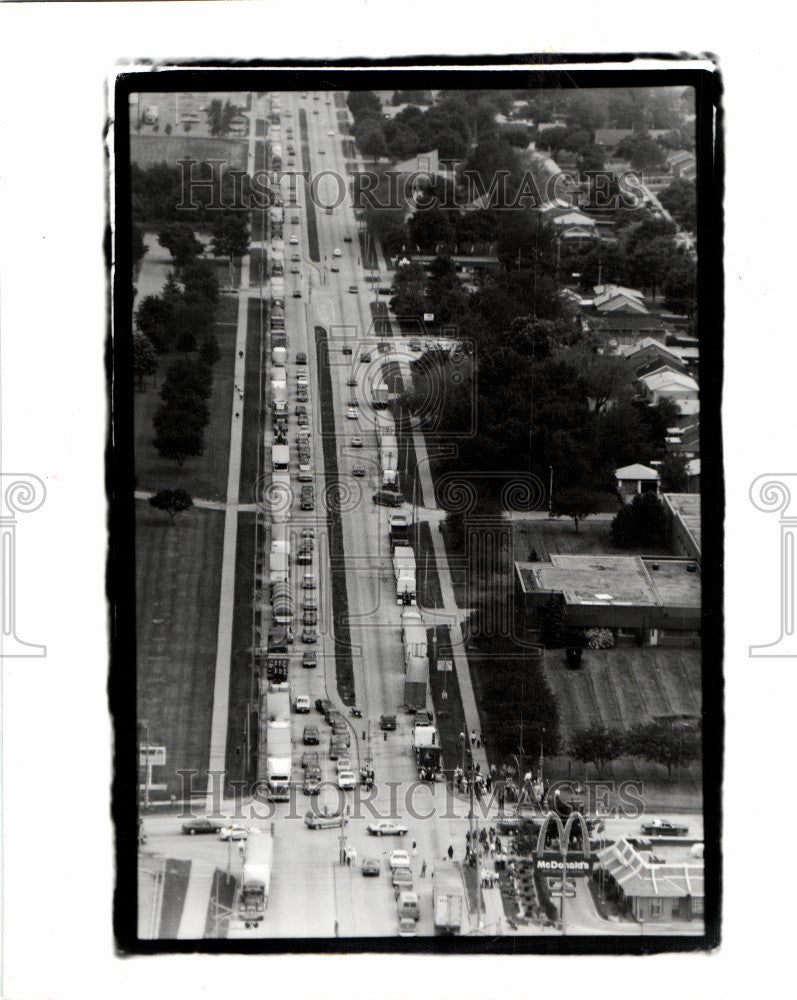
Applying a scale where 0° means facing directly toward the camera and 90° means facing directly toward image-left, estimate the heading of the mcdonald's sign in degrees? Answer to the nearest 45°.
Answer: approximately 0°

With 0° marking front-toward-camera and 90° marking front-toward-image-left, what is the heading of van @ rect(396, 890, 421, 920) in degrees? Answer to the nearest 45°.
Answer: approximately 180°

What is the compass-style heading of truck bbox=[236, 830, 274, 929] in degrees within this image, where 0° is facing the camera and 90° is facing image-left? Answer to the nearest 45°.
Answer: approximately 0°

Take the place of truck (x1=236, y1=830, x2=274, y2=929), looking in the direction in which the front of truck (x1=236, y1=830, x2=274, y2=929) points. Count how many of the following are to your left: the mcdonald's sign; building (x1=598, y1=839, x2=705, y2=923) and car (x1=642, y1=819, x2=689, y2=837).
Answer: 3
